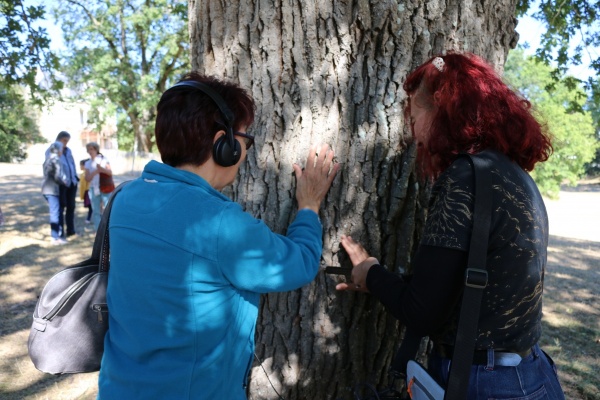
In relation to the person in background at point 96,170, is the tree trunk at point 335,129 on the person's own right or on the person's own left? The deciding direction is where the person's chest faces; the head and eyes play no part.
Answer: on the person's own left

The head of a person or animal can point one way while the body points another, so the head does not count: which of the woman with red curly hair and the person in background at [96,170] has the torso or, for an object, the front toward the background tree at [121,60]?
the woman with red curly hair

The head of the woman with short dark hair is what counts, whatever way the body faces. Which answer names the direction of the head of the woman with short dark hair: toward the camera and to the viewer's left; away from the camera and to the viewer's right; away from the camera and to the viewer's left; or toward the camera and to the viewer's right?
away from the camera and to the viewer's right

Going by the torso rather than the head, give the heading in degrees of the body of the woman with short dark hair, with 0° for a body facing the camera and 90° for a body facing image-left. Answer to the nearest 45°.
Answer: approximately 225°

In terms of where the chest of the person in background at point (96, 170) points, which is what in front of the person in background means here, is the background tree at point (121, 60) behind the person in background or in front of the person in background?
behind

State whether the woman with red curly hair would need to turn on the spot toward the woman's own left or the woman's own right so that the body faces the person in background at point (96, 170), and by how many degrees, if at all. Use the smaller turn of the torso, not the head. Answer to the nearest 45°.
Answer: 0° — they already face them

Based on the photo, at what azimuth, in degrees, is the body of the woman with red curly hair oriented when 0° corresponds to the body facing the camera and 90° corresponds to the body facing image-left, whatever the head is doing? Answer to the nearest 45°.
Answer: approximately 135°

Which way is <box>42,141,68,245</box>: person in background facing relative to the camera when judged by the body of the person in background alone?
to the viewer's right

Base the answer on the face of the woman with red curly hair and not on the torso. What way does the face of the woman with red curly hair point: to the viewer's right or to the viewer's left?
to the viewer's left

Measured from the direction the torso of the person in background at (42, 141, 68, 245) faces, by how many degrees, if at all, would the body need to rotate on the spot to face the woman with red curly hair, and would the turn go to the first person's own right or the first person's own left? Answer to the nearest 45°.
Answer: approximately 90° to the first person's own right
